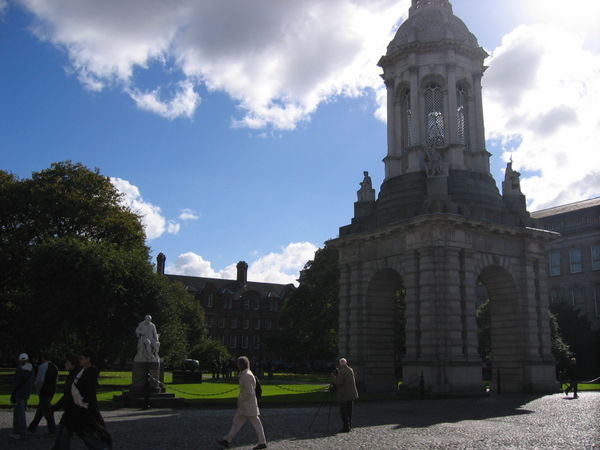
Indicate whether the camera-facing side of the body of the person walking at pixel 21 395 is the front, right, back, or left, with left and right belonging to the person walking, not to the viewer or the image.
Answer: left

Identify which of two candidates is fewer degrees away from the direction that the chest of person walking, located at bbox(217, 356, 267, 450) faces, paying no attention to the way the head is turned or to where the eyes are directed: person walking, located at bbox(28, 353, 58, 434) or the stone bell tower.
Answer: the person walking

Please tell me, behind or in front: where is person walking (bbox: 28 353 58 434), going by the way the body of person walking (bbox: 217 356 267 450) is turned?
in front

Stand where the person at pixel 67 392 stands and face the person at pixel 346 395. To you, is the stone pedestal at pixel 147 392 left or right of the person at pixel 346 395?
left

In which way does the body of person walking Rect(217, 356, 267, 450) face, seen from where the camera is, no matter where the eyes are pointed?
to the viewer's left

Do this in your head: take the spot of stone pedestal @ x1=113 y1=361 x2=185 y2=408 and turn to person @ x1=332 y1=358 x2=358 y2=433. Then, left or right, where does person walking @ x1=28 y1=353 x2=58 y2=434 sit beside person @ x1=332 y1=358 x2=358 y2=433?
right

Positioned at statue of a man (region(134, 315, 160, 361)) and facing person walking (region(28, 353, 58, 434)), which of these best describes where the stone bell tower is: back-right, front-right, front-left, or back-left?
back-left

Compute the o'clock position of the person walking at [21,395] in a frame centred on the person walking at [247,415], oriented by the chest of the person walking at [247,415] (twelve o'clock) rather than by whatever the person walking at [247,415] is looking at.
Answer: the person walking at [21,395] is roughly at 1 o'clock from the person walking at [247,415].
